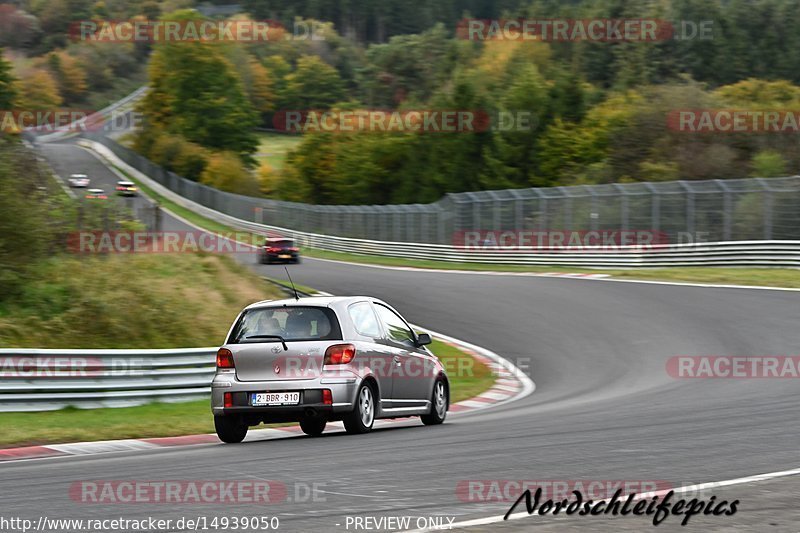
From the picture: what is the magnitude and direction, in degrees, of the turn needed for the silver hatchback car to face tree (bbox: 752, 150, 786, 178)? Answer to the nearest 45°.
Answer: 0° — it already faces it

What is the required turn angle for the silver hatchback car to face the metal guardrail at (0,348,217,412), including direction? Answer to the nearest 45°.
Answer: approximately 90° to its left

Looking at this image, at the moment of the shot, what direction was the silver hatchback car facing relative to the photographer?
facing away from the viewer and to the right of the viewer

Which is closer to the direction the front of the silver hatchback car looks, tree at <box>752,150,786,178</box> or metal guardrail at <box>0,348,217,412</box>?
the tree
